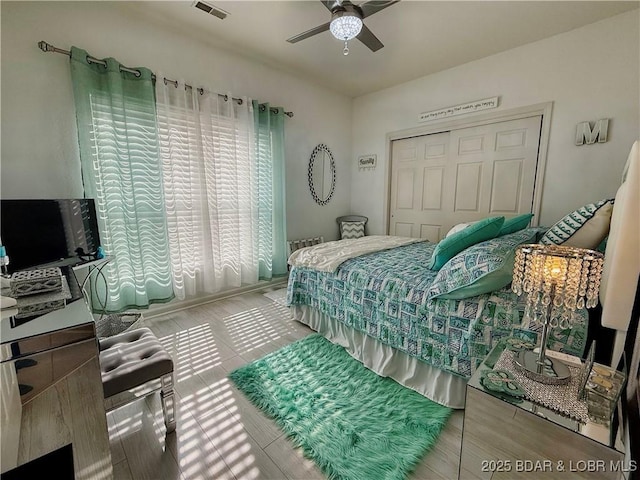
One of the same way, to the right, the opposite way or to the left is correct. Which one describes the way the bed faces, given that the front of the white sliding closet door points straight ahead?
to the right

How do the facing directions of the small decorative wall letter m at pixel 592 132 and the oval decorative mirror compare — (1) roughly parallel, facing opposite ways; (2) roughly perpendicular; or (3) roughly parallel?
roughly perpendicular

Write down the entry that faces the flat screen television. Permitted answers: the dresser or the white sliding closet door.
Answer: the white sliding closet door

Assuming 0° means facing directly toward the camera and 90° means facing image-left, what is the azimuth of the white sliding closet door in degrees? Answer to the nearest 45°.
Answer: approximately 45°

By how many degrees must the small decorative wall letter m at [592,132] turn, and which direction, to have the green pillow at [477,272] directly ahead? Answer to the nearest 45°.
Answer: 0° — it already faces it

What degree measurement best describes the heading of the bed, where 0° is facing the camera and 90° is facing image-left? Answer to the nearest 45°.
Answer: approximately 135°

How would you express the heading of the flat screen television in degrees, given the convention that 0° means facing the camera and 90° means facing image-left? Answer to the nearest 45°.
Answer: approximately 315°

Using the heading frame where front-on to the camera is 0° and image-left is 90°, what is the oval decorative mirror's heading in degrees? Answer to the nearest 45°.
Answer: approximately 315°

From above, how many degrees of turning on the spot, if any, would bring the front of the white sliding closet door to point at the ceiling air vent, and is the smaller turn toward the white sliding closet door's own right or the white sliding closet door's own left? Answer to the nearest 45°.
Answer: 0° — it already faces it

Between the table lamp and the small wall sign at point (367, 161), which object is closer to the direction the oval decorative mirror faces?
the table lamp

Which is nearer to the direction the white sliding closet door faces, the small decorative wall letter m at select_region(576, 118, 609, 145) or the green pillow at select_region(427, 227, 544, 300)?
the green pillow
